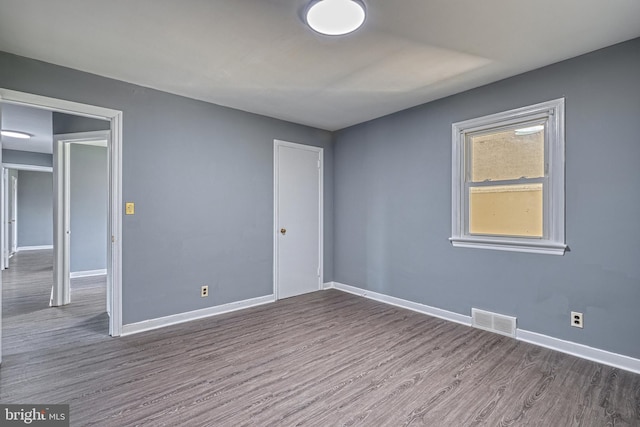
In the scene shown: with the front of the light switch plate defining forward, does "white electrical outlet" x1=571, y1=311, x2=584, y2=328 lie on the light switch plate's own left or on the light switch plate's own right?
on the light switch plate's own left

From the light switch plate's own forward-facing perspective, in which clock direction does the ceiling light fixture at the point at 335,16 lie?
The ceiling light fixture is roughly at 11 o'clock from the light switch plate.

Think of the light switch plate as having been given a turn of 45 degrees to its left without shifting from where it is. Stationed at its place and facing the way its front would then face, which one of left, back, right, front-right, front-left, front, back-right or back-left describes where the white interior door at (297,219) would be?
front-left

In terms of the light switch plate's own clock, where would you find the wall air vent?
The wall air vent is roughly at 10 o'clock from the light switch plate.

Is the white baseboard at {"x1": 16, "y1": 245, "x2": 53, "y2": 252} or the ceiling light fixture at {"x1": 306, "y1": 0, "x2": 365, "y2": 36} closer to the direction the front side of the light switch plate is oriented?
the ceiling light fixture

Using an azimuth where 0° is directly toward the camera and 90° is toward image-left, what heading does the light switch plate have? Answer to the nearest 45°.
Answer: approximately 0°

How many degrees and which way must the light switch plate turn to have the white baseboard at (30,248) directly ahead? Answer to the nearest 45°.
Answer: approximately 180°

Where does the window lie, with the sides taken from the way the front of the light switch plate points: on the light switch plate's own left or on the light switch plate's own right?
on the light switch plate's own left

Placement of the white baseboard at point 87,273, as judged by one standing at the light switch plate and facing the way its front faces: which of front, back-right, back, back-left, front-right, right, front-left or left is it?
back
